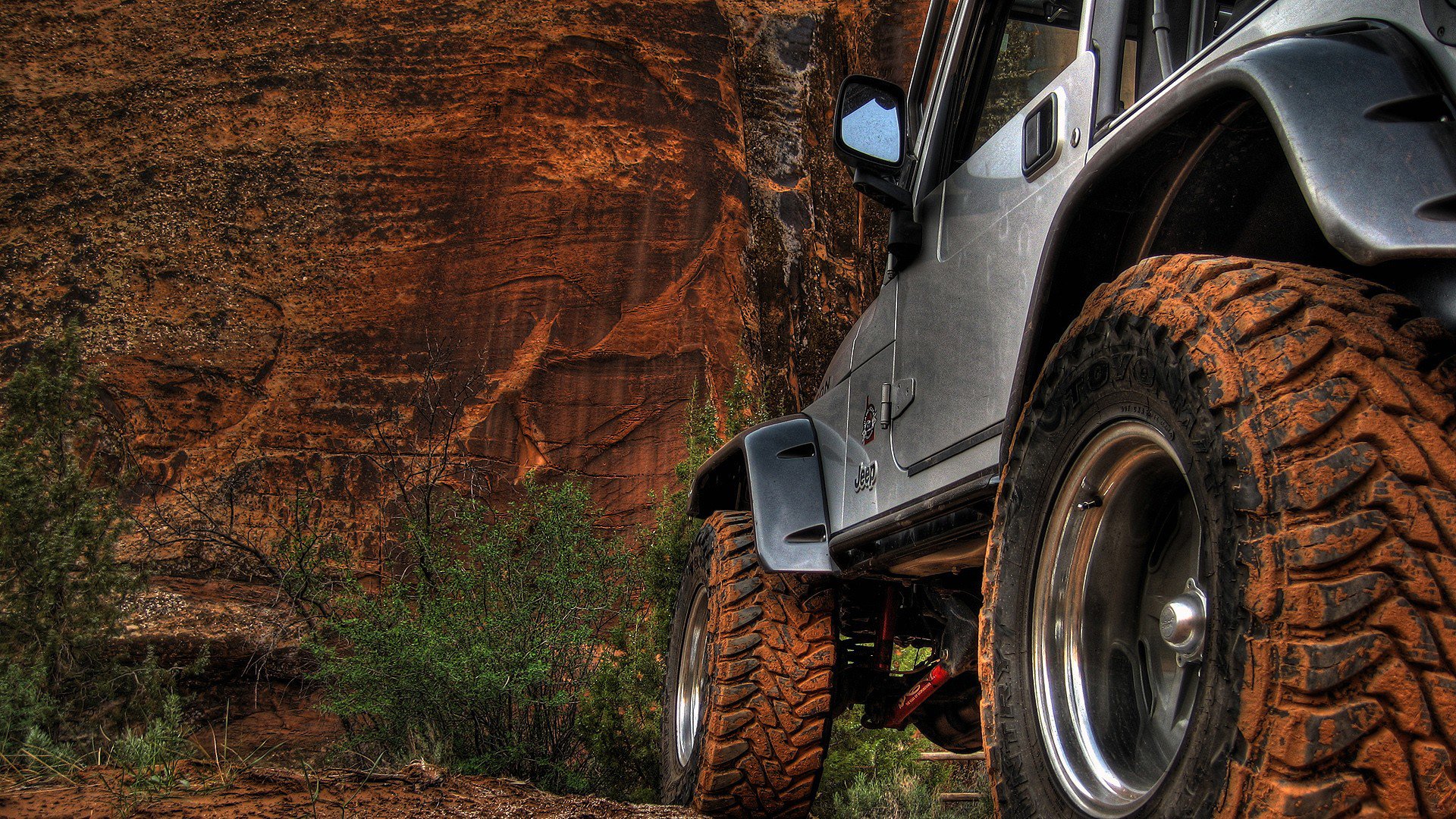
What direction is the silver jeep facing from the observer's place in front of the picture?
facing away from the viewer and to the left of the viewer

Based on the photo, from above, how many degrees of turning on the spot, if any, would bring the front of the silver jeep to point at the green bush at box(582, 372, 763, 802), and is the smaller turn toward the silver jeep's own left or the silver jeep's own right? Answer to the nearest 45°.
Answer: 0° — it already faces it

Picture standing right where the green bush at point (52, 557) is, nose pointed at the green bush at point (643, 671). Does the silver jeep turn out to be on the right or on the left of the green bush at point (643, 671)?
right

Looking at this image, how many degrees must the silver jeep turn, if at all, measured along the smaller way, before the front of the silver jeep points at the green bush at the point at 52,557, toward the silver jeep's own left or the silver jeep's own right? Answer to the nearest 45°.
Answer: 0° — it already faces it

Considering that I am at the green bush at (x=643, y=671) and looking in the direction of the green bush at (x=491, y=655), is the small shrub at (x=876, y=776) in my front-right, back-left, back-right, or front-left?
back-left

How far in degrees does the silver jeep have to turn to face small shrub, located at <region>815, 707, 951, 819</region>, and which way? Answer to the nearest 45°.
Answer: approximately 45° to its right

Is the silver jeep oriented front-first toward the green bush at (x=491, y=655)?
yes
